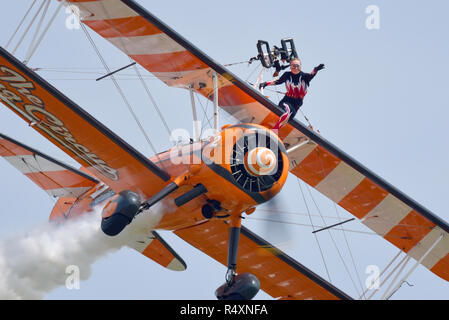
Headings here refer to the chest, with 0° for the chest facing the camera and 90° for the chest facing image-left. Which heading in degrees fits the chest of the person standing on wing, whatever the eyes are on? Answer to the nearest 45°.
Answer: approximately 0°
